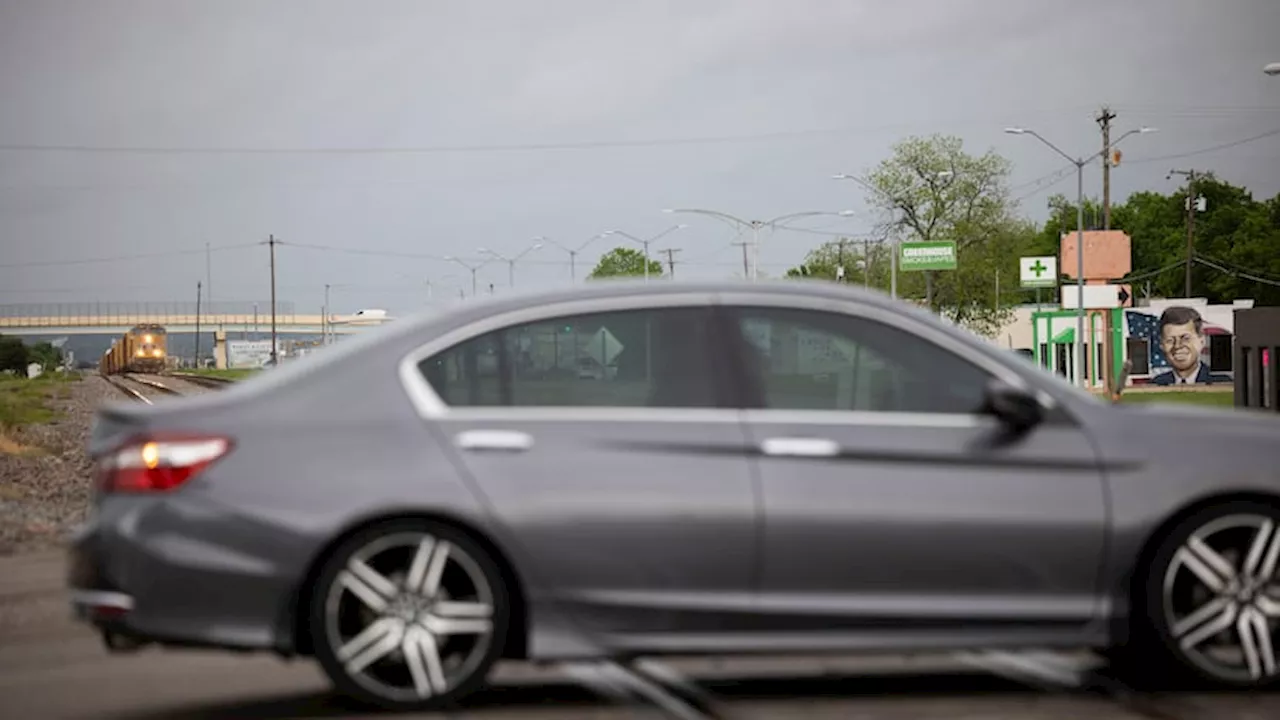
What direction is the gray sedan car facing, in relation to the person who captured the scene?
facing to the right of the viewer
